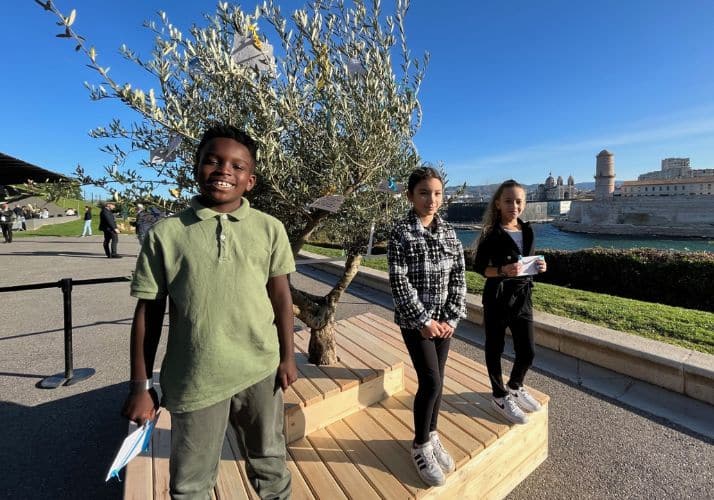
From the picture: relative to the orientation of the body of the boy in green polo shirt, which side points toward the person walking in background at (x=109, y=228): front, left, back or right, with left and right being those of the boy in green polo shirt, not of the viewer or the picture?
back

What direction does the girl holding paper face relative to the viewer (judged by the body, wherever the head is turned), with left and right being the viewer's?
facing the viewer and to the right of the viewer

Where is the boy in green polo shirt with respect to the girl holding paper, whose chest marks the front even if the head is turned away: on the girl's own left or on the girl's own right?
on the girl's own right
